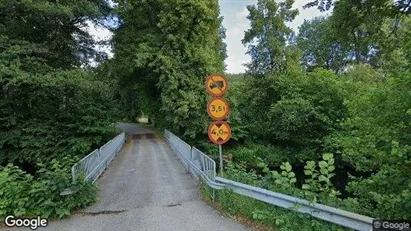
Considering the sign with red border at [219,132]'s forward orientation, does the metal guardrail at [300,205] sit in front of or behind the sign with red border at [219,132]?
in front

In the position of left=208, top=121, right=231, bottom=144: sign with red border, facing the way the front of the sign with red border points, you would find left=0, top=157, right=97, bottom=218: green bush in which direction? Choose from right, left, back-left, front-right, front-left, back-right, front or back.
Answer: right

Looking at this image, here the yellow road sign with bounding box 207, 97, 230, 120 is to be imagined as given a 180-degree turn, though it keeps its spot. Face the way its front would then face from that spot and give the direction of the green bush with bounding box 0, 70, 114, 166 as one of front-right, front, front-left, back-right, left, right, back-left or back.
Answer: front-left

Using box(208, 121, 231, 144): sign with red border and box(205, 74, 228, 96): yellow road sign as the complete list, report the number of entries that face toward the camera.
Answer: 2

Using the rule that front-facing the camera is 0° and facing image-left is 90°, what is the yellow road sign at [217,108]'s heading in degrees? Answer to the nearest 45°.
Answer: approximately 0°

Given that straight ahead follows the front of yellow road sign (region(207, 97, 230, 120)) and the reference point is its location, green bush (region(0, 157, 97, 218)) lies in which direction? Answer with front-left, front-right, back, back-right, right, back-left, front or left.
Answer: right

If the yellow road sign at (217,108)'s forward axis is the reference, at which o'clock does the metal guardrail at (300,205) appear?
The metal guardrail is roughly at 11 o'clock from the yellow road sign.

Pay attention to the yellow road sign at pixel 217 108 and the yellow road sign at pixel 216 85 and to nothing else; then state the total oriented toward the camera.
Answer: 2
